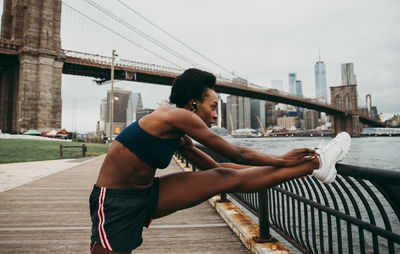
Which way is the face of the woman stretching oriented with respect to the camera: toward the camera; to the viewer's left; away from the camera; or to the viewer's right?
to the viewer's right

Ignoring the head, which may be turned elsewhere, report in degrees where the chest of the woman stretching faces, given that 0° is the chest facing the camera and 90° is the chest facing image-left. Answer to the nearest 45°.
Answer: approximately 270°

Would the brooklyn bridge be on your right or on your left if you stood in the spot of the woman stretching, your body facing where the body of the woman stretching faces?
on your left
